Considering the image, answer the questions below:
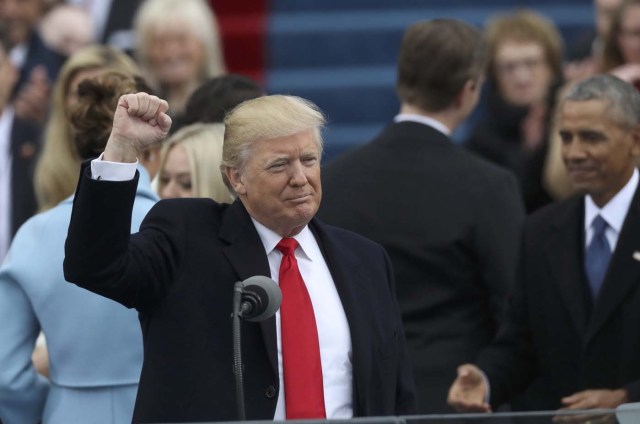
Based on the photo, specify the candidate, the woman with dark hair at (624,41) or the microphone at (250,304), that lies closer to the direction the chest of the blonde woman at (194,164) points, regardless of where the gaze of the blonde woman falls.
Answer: the microphone

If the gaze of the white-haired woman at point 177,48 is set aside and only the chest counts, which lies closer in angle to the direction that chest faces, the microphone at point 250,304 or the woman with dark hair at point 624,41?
the microphone

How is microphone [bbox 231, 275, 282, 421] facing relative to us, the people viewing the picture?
facing away from the viewer and to the right of the viewer

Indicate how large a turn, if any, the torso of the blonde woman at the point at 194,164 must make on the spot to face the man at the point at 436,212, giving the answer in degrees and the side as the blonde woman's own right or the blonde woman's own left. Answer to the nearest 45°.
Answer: approximately 135° to the blonde woman's own left

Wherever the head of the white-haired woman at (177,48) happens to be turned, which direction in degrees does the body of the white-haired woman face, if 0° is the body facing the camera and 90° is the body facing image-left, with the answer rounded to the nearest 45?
approximately 0°

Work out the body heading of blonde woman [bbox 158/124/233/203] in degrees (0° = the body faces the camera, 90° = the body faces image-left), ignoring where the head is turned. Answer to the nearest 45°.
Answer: approximately 45°

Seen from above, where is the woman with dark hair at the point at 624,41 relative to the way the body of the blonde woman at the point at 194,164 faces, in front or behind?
behind

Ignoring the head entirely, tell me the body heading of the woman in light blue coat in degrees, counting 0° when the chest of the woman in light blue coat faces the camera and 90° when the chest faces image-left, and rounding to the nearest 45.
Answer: approximately 225°
